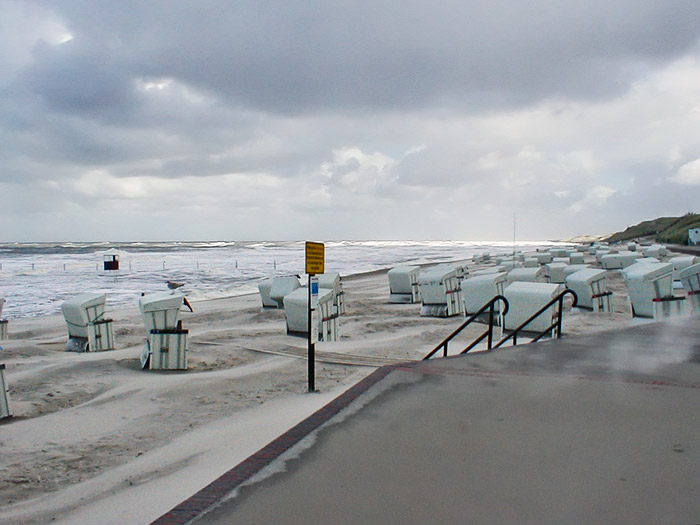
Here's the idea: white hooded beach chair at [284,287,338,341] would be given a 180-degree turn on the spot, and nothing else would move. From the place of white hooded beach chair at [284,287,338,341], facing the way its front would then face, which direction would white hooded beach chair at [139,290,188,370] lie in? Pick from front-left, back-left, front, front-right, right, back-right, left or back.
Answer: left

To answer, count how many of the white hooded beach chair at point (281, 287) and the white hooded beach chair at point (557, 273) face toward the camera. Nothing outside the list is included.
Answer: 0

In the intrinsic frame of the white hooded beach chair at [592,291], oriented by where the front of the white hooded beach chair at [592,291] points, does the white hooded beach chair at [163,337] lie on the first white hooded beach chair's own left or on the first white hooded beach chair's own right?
on the first white hooded beach chair's own right

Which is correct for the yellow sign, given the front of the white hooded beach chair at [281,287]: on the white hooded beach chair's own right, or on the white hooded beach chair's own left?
on the white hooded beach chair's own right

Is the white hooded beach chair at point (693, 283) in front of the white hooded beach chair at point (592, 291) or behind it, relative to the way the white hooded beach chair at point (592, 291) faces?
in front
